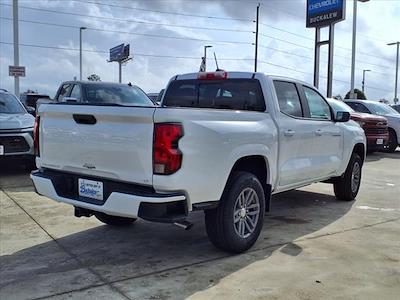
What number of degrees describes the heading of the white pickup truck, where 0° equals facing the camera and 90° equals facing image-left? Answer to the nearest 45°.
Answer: approximately 225°

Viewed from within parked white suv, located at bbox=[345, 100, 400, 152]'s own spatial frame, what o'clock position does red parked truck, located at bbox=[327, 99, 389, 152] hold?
The red parked truck is roughly at 2 o'clock from the parked white suv.

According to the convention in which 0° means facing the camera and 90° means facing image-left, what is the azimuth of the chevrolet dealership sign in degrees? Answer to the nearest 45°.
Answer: approximately 45°

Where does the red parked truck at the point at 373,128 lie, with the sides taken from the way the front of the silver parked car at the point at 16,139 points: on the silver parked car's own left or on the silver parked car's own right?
on the silver parked car's own left

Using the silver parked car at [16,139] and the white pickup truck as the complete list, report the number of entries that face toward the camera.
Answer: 1

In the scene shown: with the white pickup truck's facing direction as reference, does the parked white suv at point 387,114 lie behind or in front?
in front

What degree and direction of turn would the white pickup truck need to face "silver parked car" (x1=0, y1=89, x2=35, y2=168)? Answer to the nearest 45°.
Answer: approximately 90° to its left

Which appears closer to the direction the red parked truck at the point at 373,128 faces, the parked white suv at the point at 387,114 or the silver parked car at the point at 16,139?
the silver parked car
